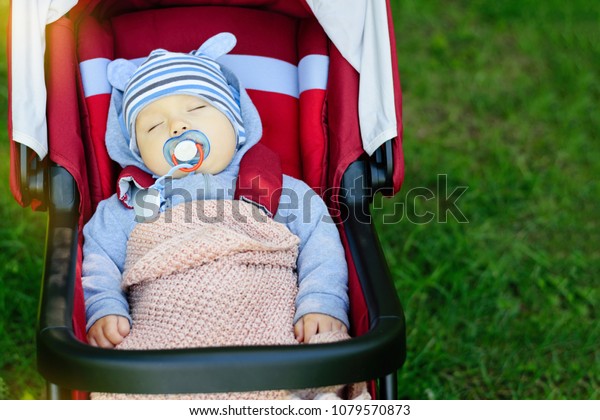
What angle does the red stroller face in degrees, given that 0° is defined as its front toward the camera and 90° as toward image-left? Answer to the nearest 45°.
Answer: approximately 0°
